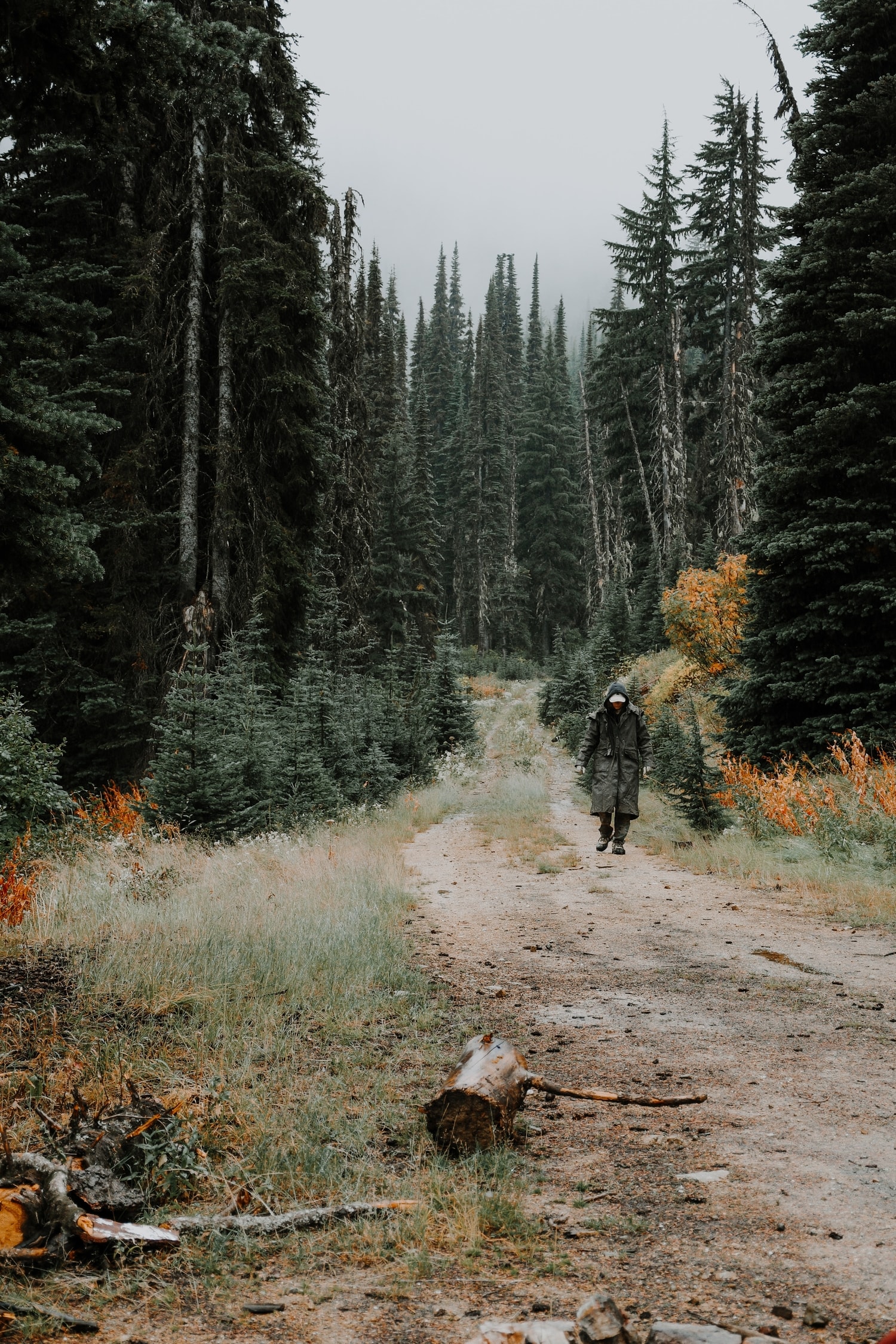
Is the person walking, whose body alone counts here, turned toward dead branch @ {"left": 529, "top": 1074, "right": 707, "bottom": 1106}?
yes

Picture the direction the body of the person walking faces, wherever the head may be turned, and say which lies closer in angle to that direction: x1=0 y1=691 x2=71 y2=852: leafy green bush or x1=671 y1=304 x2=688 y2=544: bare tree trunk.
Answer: the leafy green bush

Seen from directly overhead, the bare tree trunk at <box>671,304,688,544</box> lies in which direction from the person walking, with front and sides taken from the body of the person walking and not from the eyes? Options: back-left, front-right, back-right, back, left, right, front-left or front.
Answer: back

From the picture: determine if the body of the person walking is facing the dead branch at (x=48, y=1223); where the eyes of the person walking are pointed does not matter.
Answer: yes

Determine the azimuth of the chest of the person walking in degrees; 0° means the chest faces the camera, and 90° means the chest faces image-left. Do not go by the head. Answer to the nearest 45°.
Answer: approximately 0°

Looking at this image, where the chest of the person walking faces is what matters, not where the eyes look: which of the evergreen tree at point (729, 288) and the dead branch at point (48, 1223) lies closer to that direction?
the dead branch

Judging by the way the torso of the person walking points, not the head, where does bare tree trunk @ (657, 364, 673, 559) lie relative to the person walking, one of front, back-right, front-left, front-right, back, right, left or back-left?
back

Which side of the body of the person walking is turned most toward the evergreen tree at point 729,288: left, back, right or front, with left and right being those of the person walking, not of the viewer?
back

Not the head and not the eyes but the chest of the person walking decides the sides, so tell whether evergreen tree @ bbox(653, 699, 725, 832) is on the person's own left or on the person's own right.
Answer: on the person's own left

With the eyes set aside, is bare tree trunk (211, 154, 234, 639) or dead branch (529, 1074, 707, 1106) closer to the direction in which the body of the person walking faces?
the dead branch

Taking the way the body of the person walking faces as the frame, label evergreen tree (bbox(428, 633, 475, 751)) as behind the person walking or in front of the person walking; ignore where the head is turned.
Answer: behind

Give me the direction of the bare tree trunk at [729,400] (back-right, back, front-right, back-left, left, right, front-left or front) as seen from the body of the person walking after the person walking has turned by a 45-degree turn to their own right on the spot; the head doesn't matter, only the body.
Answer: back-right
